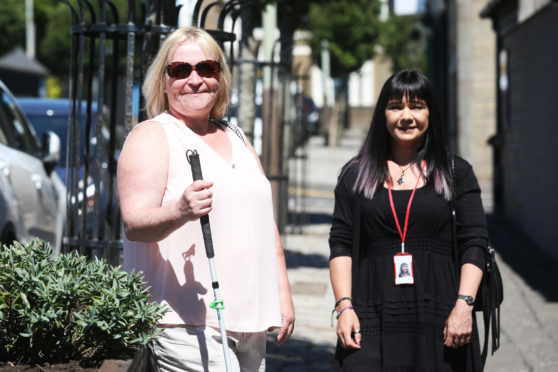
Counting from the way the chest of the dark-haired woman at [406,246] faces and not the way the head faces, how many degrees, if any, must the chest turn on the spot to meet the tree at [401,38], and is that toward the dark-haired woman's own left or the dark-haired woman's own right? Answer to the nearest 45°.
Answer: approximately 180°

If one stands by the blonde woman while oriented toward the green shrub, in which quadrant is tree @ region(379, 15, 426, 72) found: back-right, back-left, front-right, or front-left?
back-right

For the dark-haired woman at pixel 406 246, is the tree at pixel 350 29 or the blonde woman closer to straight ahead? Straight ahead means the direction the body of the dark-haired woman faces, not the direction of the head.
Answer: the blonde woman

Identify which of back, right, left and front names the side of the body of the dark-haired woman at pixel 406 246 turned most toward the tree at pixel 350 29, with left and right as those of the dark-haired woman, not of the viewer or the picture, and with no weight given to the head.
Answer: back

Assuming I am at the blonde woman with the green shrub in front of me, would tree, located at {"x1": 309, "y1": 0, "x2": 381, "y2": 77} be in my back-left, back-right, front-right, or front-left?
back-right

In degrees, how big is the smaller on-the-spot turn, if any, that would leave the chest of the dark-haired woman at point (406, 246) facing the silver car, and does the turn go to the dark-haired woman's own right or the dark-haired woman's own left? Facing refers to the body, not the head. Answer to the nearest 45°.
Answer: approximately 135° to the dark-haired woman's own right

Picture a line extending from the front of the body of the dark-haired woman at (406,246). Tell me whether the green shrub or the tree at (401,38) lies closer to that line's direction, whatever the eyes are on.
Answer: the green shrub

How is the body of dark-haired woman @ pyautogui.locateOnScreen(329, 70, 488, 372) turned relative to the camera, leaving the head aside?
toward the camera

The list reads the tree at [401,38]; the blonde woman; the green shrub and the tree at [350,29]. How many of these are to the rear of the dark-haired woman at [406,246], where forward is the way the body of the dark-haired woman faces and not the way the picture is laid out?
2

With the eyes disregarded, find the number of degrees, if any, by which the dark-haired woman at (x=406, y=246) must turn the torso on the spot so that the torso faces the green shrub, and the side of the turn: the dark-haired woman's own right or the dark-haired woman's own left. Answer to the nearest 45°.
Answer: approximately 45° to the dark-haired woman's own right

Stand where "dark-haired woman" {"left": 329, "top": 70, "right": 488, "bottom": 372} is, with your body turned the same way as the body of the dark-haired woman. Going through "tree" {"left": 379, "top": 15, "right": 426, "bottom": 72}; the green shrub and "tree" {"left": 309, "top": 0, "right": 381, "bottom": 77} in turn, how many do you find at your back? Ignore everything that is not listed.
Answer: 2

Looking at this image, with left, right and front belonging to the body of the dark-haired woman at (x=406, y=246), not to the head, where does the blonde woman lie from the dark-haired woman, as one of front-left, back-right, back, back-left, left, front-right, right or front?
front-right
